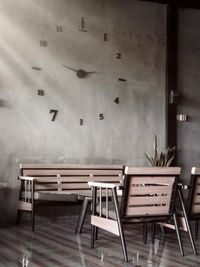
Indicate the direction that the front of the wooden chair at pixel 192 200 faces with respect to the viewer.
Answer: facing away from the viewer and to the left of the viewer

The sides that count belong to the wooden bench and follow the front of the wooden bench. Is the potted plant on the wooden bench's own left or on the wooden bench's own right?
on the wooden bench's own left

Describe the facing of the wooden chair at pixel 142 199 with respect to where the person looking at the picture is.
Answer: facing away from the viewer and to the left of the viewer

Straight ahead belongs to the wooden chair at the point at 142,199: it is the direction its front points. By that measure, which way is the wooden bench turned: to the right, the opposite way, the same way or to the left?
the opposite way

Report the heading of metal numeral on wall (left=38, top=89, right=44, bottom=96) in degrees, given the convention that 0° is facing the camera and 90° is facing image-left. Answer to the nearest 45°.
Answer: approximately 0°
